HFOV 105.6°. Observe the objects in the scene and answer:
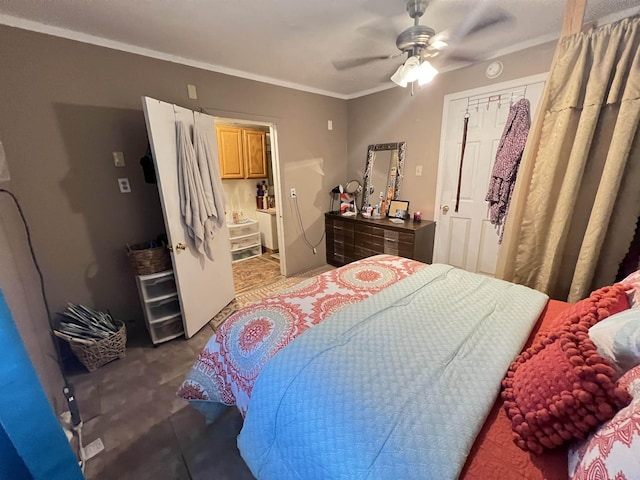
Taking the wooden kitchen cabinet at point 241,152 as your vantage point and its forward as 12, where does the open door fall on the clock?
The open door is roughly at 2 o'clock from the wooden kitchen cabinet.

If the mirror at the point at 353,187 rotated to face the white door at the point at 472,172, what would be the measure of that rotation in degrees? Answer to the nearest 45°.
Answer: approximately 90° to its left

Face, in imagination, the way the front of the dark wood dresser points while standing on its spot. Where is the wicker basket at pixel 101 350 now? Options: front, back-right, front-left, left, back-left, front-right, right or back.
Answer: front

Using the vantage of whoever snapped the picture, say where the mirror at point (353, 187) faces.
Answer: facing the viewer and to the left of the viewer

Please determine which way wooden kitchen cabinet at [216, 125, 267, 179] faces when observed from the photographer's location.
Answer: facing the viewer and to the right of the viewer

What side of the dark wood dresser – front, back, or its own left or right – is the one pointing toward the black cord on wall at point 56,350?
front

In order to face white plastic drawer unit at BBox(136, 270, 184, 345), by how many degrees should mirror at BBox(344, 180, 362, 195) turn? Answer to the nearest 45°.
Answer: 0° — it already faces it

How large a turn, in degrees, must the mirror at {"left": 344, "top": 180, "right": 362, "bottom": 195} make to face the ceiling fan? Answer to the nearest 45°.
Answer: approximately 45° to its left

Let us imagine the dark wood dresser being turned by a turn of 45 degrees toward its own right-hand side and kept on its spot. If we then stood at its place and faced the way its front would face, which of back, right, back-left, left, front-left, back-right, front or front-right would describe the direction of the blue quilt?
left

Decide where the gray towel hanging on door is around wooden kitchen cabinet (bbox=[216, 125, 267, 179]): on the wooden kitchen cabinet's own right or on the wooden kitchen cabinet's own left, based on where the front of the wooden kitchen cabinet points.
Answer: on the wooden kitchen cabinet's own right

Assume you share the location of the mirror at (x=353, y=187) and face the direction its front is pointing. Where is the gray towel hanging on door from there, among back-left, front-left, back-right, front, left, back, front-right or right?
front

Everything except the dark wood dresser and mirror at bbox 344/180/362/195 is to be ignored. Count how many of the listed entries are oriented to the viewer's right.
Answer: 0

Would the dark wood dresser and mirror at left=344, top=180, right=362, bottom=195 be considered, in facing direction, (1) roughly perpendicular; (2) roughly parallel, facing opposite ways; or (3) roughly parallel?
roughly parallel
